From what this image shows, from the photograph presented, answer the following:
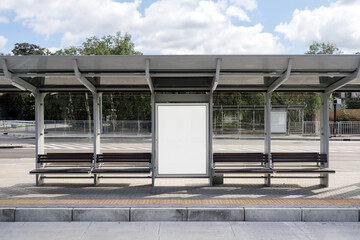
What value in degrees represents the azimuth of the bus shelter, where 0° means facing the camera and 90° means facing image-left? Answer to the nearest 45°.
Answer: approximately 0°

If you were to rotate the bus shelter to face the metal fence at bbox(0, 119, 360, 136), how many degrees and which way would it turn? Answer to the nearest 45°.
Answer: approximately 180°

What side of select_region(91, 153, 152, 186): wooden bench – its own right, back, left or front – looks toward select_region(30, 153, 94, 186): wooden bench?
right

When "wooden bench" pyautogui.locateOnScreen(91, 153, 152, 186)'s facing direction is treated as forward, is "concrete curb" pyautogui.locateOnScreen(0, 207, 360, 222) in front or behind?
in front

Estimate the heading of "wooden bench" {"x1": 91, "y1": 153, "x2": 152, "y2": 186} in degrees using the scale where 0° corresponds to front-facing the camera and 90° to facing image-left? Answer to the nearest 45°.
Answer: approximately 0°

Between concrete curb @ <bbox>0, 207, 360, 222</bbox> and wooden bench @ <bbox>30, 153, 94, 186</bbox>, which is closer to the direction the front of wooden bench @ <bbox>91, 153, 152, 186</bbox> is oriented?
the concrete curb

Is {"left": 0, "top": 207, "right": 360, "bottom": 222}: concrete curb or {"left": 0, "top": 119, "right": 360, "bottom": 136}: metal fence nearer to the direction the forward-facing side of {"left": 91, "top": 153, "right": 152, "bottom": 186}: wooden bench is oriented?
the concrete curb

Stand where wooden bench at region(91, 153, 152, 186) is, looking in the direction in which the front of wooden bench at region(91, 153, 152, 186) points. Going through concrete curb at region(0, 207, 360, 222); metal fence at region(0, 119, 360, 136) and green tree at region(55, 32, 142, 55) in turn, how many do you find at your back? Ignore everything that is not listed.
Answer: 2

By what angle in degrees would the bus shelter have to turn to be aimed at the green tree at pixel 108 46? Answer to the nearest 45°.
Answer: approximately 180°

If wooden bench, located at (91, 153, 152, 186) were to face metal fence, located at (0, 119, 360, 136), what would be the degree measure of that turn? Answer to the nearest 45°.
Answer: approximately 180°

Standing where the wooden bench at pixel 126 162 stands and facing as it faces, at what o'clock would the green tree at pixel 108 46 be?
The green tree is roughly at 6 o'clock from the wooden bench.
